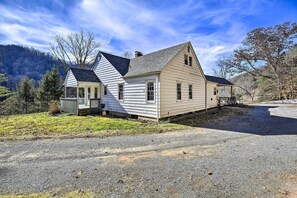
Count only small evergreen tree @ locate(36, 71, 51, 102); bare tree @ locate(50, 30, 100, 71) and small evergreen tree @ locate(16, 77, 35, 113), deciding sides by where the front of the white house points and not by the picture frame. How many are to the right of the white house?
3

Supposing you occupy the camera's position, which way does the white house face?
facing the viewer and to the left of the viewer

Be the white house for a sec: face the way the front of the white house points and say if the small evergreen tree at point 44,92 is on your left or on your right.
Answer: on your right

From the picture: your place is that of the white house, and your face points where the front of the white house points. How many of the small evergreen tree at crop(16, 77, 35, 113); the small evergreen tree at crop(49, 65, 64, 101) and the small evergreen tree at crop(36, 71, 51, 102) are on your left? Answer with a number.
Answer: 0

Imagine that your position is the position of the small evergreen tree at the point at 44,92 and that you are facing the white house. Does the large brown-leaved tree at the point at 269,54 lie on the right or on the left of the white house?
left

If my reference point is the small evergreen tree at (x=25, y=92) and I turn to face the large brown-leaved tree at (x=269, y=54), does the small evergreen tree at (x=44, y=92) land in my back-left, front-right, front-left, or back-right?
front-right

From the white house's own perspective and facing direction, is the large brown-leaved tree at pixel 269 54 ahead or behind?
behind

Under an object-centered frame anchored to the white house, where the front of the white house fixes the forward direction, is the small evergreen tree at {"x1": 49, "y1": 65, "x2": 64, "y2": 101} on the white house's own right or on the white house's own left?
on the white house's own right

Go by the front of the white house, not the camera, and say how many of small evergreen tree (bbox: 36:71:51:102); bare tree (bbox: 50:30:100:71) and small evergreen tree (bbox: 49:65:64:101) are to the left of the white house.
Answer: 0

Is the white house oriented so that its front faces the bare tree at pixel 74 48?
no

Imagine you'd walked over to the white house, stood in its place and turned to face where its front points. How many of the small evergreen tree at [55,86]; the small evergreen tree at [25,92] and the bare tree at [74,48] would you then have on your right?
3

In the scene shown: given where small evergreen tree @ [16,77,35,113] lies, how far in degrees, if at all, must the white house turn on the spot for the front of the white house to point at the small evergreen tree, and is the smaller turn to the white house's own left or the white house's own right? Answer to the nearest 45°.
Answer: approximately 90° to the white house's own right

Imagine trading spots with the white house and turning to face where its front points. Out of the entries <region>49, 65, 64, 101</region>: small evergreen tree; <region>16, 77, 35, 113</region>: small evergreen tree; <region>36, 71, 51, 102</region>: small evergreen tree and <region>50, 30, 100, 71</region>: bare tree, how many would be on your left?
0
